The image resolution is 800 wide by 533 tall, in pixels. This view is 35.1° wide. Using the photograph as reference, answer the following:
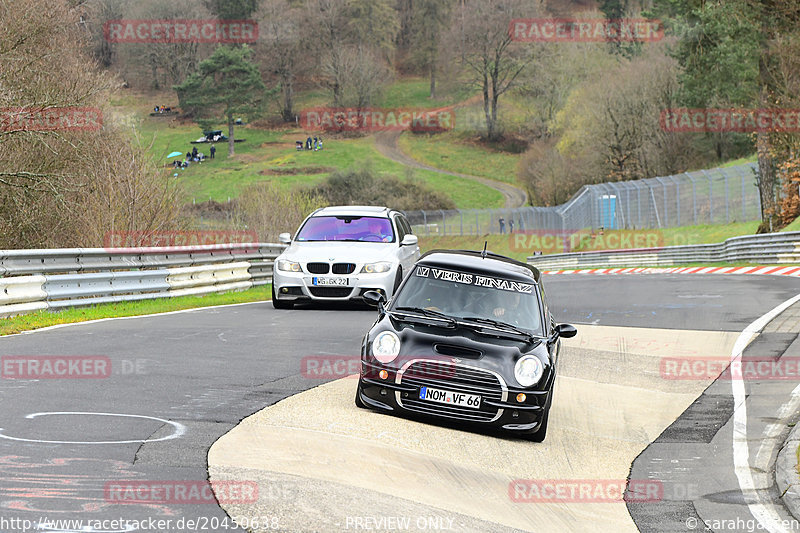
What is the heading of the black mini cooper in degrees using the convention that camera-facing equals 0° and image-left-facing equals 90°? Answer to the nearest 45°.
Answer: approximately 0°

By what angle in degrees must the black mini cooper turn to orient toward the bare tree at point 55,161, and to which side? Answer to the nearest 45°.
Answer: approximately 135° to its right

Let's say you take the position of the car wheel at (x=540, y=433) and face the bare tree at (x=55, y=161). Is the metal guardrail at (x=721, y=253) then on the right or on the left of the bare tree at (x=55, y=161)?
right

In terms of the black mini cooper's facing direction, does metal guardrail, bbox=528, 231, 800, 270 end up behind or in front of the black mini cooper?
behind

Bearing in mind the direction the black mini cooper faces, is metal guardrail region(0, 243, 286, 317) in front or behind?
behind
